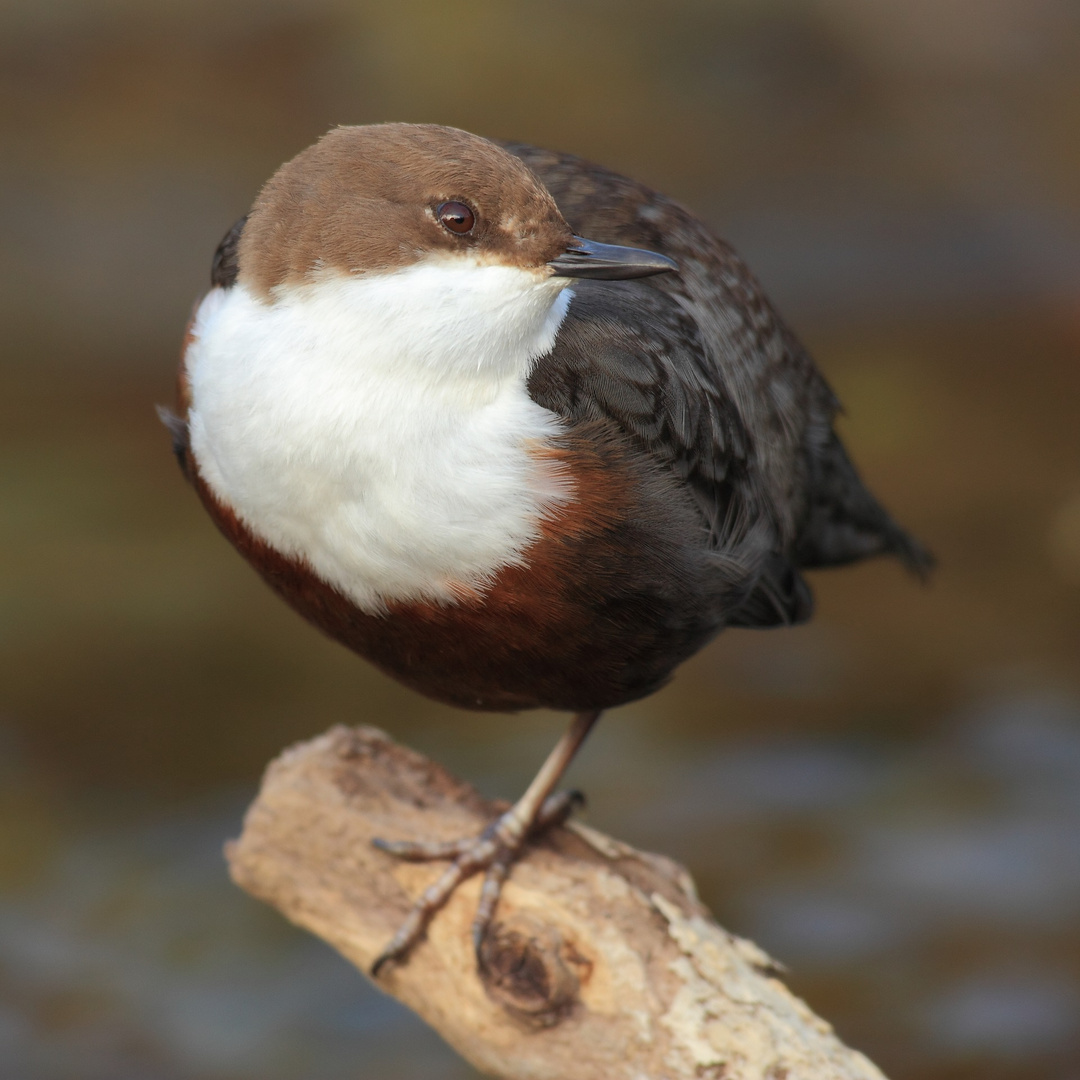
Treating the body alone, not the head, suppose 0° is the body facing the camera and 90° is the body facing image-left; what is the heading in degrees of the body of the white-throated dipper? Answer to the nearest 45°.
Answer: approximately 45°
